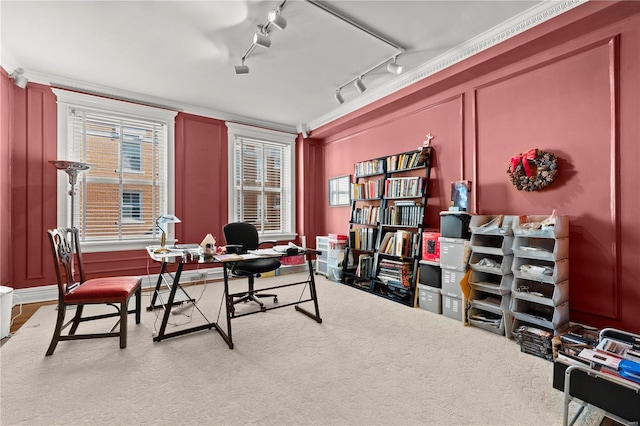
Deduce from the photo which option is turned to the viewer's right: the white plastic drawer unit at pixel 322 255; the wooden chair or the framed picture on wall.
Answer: the wooden chair

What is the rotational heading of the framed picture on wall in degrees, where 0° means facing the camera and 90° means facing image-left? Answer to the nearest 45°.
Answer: approximately 45°

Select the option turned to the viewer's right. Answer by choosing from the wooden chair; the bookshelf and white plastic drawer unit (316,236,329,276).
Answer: the wooden chair

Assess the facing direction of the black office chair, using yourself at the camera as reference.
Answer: facing the viewer and to the right of the viewer

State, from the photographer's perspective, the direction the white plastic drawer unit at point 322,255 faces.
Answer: facing the viewer and to the left of the viewer

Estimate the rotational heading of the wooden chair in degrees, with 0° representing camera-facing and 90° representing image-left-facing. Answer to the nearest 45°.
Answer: approximately 270°

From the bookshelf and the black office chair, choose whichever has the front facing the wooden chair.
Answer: the bookshelf

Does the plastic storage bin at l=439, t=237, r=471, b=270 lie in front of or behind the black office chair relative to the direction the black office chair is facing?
in front

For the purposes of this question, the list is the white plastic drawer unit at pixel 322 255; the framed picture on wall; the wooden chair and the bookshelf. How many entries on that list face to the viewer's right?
1

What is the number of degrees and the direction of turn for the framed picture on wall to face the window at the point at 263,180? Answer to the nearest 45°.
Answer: approximately 45° to its right

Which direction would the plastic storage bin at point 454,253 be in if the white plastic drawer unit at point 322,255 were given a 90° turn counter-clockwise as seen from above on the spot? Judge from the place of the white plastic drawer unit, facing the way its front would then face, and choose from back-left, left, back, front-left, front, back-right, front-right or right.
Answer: front

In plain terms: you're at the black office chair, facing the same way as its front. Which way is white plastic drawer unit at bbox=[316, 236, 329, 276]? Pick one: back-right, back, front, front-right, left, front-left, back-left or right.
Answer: left

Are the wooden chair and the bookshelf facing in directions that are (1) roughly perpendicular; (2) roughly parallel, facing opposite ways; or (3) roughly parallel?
roughly parallel, facing opposite ways

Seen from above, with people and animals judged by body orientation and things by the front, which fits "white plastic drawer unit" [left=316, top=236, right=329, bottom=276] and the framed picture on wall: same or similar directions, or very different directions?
same or similar directions

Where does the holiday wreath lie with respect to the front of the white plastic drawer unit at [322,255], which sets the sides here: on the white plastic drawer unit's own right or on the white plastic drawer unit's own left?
on the white plastic drawer unit's own left

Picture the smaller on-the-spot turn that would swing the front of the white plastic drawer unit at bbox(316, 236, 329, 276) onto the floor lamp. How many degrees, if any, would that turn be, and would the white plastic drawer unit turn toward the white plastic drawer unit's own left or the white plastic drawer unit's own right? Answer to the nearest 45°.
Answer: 0° — it already faces it

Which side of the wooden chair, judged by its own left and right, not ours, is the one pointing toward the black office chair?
front

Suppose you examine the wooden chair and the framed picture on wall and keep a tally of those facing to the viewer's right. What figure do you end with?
1
